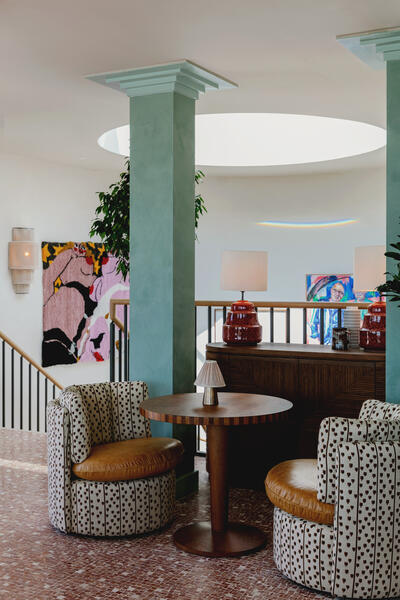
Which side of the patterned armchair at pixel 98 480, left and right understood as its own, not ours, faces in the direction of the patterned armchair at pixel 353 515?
front

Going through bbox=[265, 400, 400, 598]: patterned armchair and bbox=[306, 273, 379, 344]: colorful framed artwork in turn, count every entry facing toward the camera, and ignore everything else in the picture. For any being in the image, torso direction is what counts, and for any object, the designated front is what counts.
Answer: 1

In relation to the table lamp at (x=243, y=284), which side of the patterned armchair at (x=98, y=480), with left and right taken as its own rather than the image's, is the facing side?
left

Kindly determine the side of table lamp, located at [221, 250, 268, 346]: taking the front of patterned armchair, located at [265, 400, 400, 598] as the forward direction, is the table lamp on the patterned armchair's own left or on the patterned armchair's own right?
on the patterned armchair's own right

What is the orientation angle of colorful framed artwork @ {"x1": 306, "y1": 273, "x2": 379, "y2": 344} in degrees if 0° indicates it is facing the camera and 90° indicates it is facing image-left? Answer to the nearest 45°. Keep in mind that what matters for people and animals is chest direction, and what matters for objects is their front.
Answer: approximately 0°

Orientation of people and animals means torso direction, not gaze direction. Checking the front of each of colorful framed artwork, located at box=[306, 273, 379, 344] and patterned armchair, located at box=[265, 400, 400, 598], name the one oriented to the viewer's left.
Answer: the patterned armchair

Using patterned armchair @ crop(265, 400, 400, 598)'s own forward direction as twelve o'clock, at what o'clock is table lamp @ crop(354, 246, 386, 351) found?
The table lamp is roughly at 3 o'clock from the patterned armchair.

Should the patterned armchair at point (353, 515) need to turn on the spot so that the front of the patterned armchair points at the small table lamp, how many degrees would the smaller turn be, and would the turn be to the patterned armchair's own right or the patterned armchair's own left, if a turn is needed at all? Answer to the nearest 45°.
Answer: approximately 45° to the patterned armchair's own right

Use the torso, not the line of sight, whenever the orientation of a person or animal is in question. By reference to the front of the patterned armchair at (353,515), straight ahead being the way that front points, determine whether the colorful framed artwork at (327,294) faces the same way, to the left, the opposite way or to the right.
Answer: to the left

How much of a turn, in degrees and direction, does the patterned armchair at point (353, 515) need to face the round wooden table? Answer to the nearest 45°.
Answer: approximately 45° to its right

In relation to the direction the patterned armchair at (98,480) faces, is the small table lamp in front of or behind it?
in front

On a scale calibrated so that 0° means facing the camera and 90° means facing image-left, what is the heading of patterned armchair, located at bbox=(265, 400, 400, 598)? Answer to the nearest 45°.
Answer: approximately 90°
